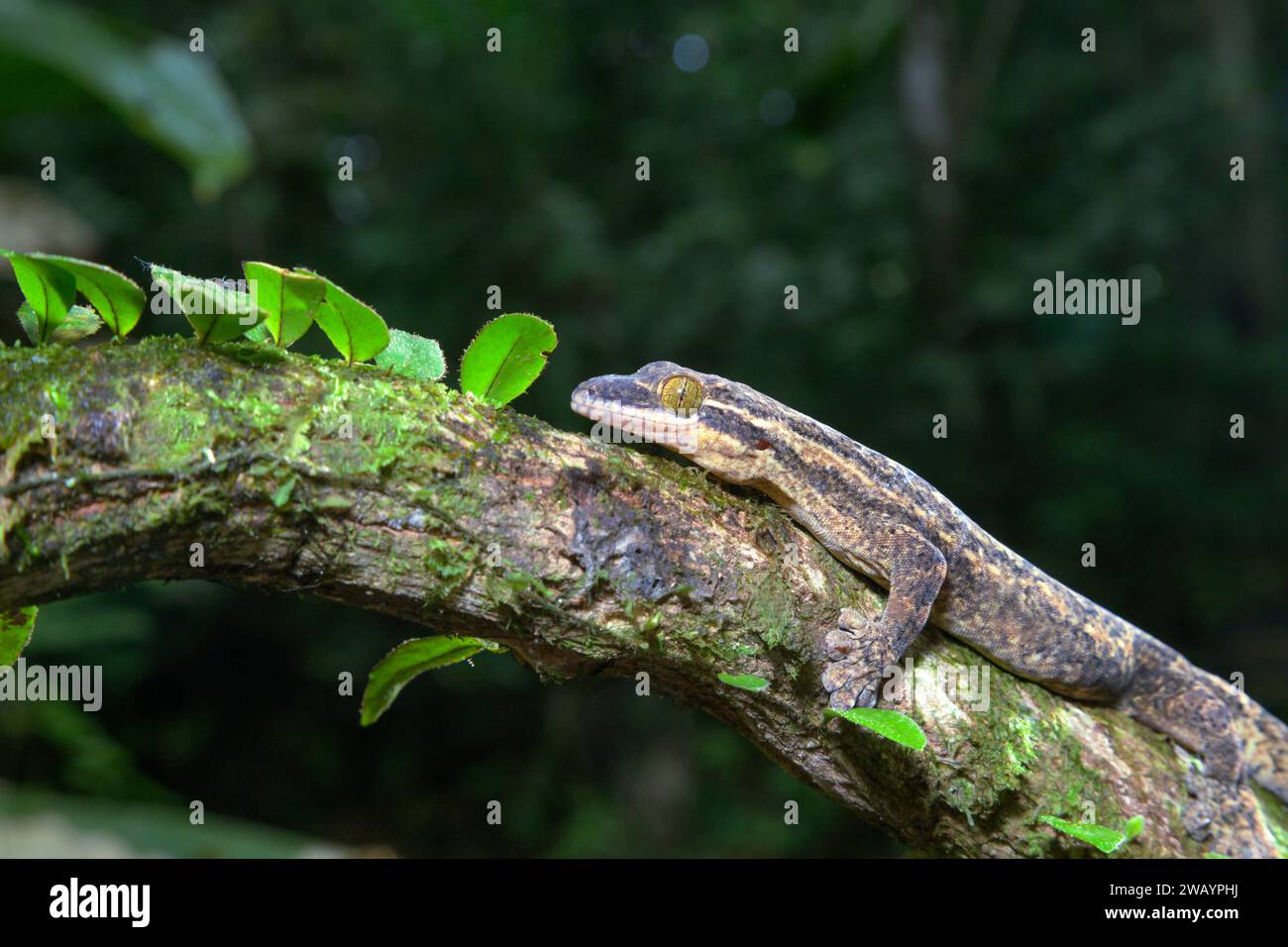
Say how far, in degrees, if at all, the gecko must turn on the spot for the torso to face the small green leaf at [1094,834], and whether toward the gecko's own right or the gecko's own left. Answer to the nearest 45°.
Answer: approximately 135° to the gecko's own left

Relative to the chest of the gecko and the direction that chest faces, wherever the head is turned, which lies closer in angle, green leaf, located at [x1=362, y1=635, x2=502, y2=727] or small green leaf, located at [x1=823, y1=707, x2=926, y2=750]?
the green leaf

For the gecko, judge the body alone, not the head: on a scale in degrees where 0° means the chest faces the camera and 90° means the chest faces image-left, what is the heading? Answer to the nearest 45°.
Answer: approximately 90°

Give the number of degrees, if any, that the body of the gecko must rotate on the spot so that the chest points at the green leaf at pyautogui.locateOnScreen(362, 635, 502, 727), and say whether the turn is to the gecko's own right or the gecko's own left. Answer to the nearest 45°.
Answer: approximately 45° to the gecko's own left

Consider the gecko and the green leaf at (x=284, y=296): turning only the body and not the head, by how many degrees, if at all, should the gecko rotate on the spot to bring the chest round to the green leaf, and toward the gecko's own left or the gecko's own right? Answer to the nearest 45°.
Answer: approximately 45° to the gecko's own left

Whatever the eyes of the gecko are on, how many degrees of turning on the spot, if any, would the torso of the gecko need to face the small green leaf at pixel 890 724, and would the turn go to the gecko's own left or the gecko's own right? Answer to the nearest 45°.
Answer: approximately 90° to the gecko's own left

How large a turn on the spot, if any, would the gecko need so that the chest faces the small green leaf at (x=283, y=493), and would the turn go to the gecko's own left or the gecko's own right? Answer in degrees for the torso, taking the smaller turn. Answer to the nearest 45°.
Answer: approximately 45° to the gecko's own left
